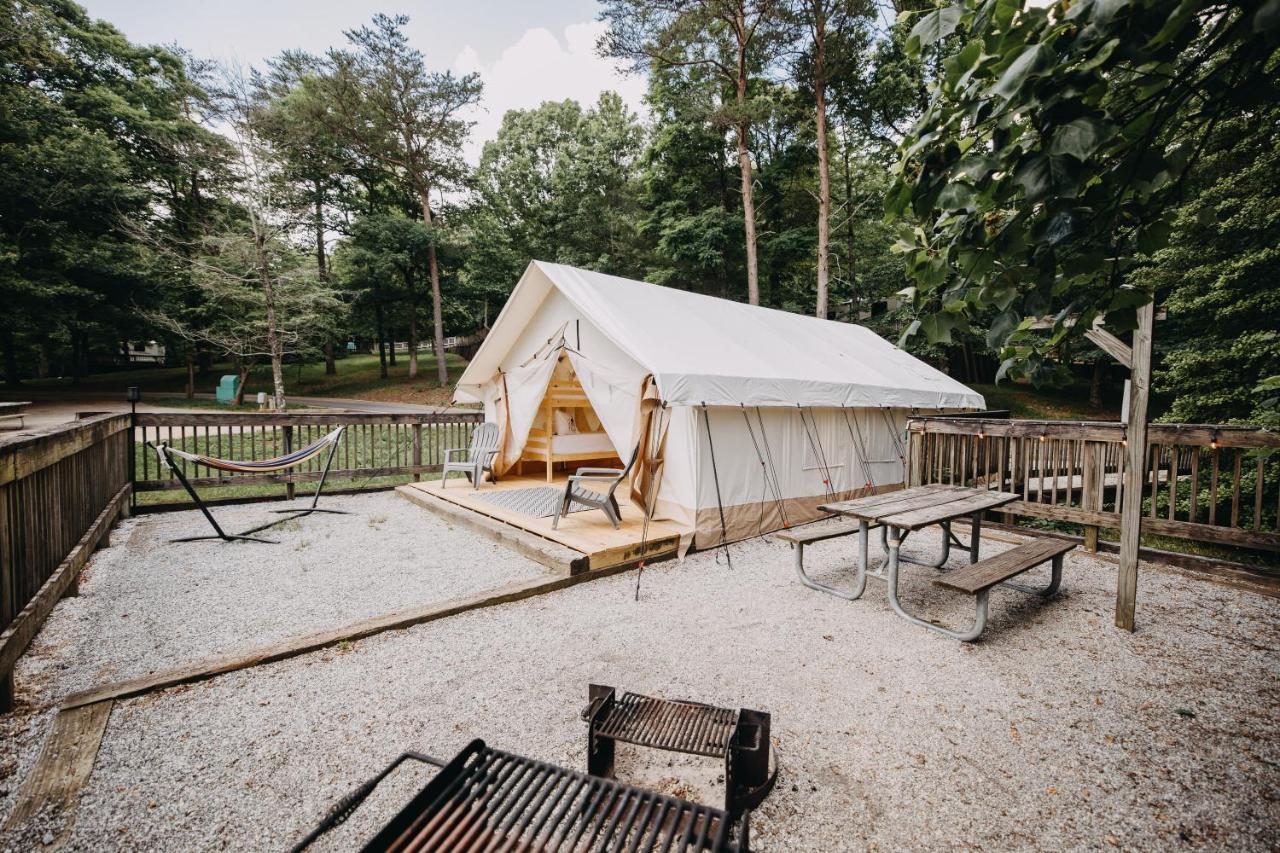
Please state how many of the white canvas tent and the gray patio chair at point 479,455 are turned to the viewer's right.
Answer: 0

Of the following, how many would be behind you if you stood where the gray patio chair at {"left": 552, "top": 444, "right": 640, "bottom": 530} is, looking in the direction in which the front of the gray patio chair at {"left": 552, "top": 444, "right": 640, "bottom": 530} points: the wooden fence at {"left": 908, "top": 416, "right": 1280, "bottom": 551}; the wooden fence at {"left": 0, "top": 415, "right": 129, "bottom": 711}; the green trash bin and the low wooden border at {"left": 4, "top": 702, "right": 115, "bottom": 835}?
1

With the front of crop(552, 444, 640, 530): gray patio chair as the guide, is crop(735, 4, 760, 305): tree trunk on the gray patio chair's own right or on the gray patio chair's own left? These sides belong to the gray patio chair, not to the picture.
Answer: on the gray patio chair's own right

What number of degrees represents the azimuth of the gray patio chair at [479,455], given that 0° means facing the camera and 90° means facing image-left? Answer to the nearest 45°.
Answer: approximately 45°

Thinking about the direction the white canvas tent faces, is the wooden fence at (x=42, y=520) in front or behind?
in front

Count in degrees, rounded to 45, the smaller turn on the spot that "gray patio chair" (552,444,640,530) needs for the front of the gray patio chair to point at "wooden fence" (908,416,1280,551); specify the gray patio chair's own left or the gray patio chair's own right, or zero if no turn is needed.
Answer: approximately 180°

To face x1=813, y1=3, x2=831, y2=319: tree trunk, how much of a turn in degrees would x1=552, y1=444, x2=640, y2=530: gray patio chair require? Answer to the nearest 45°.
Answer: approximately 135° to its right

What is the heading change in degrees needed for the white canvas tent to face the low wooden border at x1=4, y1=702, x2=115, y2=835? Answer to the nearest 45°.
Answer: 0° — it already faces it

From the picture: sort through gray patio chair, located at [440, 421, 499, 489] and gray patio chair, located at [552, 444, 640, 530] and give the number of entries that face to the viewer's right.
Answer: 0

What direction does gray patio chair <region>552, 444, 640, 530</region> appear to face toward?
to the viewer's left

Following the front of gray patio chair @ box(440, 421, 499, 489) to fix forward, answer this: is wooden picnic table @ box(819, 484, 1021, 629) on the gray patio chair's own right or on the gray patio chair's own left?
on the gray patio chair's own left

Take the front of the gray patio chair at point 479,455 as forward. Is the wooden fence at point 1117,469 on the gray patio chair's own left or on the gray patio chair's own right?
on the gray patio chair's own left
